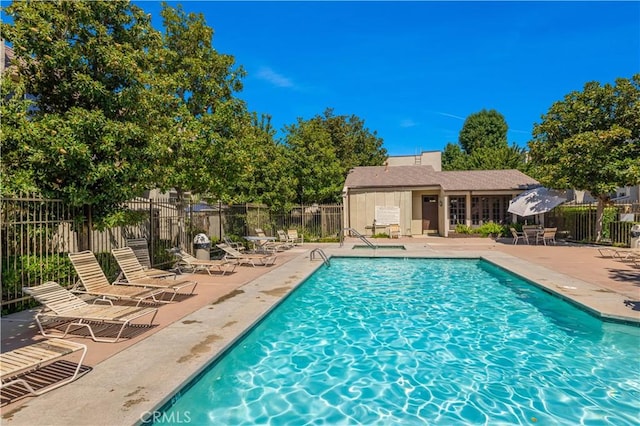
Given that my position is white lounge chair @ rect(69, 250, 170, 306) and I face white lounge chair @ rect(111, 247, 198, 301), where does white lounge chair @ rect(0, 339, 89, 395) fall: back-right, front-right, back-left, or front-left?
back-right

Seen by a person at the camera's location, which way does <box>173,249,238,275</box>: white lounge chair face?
facing to the right of the viewer

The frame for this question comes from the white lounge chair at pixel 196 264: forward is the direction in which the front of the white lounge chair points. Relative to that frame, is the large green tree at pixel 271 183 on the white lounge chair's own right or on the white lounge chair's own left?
on the white lounge chair's own left

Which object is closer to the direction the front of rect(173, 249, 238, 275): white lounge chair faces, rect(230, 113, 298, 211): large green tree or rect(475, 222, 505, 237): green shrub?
the green shrub

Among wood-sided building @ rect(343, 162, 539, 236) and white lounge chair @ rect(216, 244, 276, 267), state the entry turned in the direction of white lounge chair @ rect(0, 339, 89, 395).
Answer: the wood-sided building

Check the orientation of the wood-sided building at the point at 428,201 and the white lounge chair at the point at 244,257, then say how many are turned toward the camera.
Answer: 1

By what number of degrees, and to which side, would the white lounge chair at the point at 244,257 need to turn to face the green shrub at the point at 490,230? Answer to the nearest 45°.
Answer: approximately 45° to its left

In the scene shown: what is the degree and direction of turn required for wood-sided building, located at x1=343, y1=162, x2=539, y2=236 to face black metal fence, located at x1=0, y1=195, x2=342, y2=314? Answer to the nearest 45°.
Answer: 0° — it already faces it

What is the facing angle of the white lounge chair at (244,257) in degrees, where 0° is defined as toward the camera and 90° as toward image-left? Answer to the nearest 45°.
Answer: approximately 270°

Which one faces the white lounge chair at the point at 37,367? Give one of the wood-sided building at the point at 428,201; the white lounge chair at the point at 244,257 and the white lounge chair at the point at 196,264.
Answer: the wood-sided building

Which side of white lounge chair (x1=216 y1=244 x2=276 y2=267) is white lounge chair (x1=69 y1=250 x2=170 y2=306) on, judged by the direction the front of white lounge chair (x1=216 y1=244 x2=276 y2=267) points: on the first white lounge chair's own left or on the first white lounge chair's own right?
on the first white lounge chair's own right
